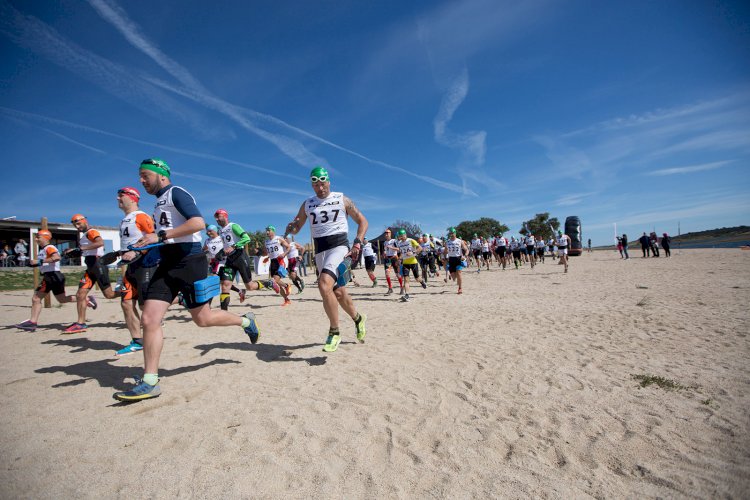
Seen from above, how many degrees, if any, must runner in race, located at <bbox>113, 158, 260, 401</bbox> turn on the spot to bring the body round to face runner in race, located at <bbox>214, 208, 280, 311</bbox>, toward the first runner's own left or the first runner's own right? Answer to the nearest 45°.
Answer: approximately 90° to the first runner's own right

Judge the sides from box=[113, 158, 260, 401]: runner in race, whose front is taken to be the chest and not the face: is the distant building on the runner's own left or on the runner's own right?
on the runner's own right

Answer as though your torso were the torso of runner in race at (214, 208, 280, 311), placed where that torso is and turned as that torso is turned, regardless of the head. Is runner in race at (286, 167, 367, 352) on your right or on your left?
on your left

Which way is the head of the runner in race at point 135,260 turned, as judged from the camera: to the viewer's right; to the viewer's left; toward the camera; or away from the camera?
to the viewer's left

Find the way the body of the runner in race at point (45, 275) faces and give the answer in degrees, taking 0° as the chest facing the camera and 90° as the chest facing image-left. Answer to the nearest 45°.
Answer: approximately 90°

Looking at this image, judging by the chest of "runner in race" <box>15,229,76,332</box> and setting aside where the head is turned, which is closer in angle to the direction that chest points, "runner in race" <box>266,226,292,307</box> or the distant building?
the distant building

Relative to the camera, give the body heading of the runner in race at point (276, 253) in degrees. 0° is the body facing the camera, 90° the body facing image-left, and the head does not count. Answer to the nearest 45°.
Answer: approximately 45°

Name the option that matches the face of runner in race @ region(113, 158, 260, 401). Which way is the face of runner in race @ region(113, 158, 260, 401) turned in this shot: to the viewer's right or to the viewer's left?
to the viewer's left

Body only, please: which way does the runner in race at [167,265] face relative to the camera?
to the viewer's left

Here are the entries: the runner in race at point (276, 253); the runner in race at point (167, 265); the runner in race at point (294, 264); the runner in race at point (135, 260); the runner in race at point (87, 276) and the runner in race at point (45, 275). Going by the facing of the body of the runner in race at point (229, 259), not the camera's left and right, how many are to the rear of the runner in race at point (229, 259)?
2

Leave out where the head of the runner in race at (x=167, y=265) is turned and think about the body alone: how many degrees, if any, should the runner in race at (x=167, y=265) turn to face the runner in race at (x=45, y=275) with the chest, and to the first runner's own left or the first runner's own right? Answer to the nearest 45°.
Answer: approximately 45° to the first runner's own right

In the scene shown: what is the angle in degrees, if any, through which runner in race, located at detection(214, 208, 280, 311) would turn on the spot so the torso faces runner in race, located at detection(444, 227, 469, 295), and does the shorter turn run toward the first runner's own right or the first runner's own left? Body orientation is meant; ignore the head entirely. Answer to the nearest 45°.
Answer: approximately 135° to the first runner's own left

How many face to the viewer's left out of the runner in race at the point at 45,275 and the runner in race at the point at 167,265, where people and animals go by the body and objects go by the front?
2
